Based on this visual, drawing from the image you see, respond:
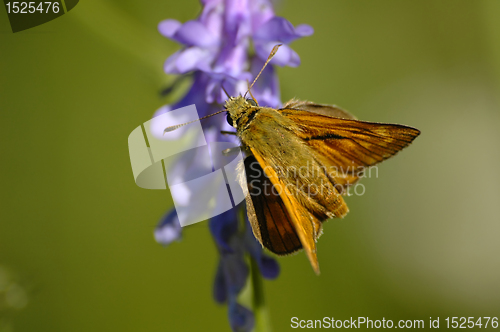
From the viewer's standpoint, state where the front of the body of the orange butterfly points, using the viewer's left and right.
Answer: facing away from the viewer and to the left of the viewer
